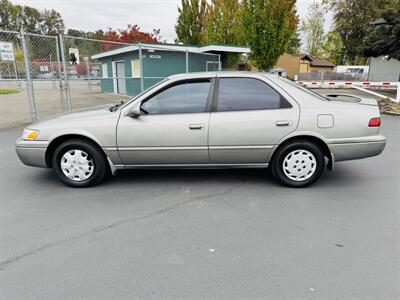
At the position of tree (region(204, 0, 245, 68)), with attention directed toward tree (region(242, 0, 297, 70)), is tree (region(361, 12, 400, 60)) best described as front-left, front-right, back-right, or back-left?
front-left

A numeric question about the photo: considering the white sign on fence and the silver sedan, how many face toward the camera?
1

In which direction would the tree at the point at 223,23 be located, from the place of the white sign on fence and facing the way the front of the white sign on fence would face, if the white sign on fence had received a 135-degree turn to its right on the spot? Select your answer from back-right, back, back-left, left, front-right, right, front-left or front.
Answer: right

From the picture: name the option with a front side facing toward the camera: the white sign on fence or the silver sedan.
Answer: the white sign on fence

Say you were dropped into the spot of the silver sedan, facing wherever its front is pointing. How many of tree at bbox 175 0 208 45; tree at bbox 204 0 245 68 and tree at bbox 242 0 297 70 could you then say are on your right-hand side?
3

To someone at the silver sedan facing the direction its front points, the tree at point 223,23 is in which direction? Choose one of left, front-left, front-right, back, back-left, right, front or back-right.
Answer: right

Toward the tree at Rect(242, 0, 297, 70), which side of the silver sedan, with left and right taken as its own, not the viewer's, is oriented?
right

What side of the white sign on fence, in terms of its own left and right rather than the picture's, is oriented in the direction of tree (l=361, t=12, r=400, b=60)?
left

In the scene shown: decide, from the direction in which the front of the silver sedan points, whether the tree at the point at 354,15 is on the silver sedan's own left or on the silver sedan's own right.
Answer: on the silver sedan's own right

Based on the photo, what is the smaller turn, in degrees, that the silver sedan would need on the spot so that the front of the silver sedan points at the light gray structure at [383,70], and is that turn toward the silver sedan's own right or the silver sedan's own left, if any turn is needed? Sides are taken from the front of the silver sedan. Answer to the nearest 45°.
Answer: approximately 135° to the silver sedan's own right

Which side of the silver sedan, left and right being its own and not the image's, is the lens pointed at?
left

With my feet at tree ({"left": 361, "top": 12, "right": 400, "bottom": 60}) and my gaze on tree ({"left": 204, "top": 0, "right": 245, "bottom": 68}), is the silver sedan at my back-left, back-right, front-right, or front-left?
front-left

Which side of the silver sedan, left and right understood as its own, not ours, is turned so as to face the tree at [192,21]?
right

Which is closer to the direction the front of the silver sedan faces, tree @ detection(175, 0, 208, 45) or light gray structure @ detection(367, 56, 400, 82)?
the tree

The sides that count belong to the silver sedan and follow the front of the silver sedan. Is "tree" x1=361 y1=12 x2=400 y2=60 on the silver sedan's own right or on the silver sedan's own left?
on the silver sedan's own right

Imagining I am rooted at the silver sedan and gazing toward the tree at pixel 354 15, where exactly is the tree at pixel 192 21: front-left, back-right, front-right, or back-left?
front-left

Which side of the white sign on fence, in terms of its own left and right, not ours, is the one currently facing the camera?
front

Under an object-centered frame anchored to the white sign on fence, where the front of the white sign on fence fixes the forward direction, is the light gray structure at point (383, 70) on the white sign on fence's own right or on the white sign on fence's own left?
on the white sign on fence's own left
